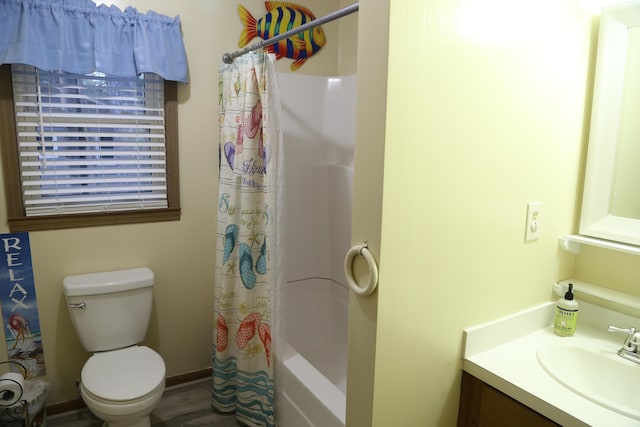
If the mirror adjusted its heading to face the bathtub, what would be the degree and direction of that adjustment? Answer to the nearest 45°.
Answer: approximately 45° to its right

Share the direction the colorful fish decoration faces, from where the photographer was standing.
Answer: facing to the right of the viewer

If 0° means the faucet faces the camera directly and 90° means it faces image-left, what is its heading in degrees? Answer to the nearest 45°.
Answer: approximately 45°

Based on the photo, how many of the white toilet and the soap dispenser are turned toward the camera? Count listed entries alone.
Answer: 2

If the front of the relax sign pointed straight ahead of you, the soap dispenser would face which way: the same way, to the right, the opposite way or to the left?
to the right

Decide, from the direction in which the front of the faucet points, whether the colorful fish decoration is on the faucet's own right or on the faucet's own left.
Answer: on the faucet's own right

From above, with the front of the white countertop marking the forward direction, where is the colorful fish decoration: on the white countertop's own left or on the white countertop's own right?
on the white countertop's own right

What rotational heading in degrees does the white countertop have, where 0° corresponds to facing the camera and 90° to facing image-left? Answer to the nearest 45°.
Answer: approximately 45°

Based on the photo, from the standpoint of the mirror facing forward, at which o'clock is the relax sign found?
The relax sign is roughly at 1 o'clock from the mirror.
